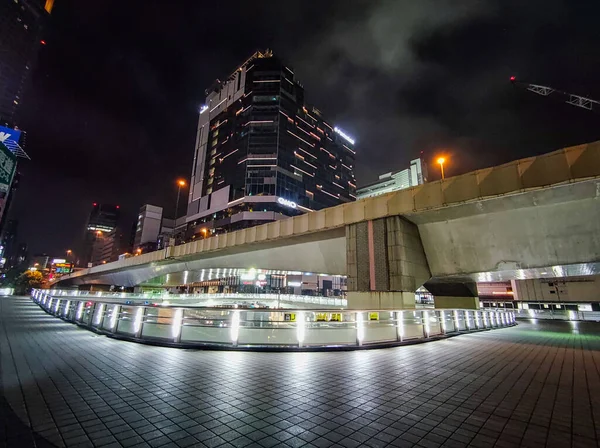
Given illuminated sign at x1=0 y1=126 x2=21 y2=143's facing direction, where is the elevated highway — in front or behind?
in front

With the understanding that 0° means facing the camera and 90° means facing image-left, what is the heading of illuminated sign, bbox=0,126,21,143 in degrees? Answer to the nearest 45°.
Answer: approximately 315°
